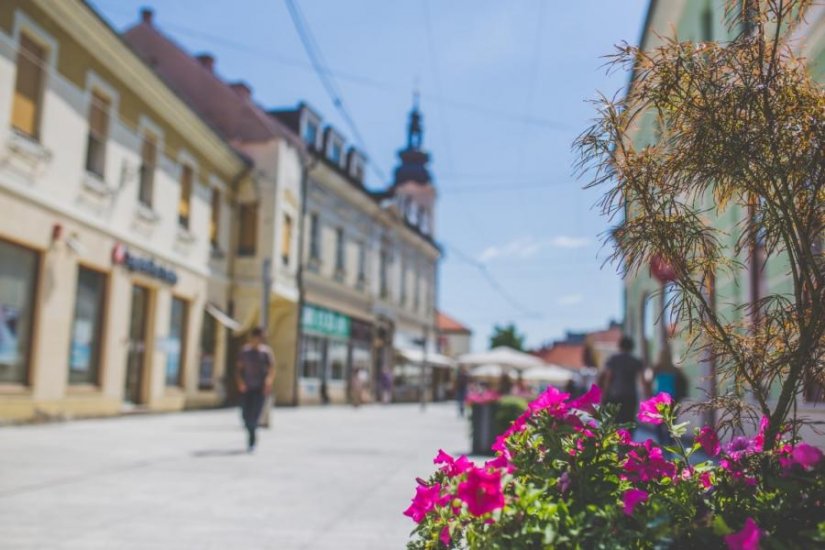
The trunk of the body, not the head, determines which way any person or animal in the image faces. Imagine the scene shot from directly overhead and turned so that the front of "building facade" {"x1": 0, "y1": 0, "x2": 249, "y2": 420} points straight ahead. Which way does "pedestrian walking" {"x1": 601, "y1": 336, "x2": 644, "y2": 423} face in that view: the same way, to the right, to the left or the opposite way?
to the left

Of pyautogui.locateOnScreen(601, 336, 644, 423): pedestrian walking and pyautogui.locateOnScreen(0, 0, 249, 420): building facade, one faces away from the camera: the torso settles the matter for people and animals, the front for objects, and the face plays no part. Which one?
the pedestrian walking

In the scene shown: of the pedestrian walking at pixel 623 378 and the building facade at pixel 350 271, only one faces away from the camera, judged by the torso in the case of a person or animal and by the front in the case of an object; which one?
the pedestrian walking

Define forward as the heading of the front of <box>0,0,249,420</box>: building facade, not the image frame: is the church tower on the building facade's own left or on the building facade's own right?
on the building facade's own left

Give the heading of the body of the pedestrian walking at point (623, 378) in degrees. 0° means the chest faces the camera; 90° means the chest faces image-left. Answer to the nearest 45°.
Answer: approximately 180°

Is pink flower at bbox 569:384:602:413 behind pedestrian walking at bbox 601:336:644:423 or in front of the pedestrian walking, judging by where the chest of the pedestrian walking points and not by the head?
behind

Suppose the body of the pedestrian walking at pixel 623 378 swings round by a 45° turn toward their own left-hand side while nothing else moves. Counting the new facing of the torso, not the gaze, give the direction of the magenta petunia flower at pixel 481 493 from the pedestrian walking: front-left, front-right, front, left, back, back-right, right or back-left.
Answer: back-left

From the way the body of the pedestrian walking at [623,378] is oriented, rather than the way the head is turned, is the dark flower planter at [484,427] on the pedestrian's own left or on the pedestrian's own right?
on the pedestrian's own left

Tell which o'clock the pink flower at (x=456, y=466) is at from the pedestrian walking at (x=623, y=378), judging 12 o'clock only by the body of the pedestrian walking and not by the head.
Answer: The pink flower is roughly at 6 o'clock from the pedestrian walking.

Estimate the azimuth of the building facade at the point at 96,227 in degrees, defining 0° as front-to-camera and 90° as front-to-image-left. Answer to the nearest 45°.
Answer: approximately 315°

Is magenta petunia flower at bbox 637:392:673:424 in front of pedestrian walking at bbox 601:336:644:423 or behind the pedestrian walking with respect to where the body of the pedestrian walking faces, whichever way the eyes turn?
behind

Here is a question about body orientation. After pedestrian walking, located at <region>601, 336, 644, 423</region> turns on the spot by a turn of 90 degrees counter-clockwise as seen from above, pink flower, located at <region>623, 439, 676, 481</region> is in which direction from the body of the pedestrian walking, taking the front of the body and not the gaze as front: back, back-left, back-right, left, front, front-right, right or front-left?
left

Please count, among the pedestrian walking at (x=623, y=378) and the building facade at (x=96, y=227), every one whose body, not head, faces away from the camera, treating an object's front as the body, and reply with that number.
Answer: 1

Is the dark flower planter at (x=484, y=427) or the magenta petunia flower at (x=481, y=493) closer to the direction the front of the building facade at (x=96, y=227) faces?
the dark flower planter
